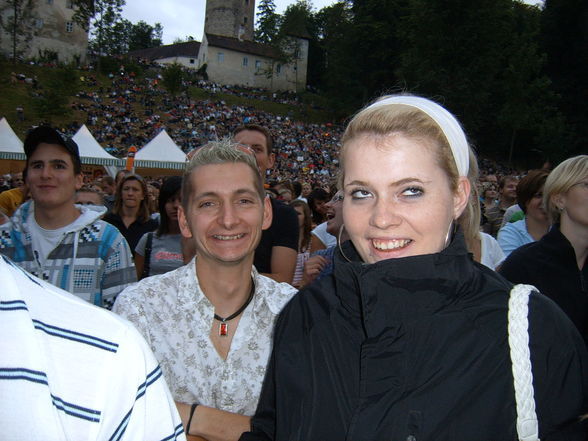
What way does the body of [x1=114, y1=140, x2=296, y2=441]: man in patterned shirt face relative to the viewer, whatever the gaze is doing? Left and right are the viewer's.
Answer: facing the viewer

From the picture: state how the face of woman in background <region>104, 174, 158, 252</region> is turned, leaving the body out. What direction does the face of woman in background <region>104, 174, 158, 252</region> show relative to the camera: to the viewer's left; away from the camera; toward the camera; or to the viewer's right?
toward the camera

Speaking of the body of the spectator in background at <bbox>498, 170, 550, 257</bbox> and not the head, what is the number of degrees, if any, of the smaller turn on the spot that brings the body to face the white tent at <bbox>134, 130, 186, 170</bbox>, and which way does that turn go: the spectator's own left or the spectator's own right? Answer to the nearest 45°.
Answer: approximately 180°

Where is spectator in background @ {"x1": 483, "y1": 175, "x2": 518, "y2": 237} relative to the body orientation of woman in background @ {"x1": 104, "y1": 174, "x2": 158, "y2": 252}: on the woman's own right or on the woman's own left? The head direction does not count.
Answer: on the woman's own left

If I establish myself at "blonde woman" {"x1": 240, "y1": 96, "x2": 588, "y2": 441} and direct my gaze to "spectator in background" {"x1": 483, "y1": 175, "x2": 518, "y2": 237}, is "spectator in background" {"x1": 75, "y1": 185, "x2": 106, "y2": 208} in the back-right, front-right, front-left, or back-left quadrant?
front-left

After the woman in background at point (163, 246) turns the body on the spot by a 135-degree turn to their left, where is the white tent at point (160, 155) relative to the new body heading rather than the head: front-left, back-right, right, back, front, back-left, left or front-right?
front-left

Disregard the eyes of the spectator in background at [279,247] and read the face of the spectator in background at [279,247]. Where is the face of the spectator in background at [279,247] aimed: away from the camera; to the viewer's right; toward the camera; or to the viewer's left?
toward the camera

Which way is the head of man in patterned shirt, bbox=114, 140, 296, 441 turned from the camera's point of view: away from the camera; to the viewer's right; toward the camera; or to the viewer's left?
toward the camera

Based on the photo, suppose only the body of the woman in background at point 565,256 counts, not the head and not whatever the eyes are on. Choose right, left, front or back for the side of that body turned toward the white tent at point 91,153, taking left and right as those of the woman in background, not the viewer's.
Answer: back

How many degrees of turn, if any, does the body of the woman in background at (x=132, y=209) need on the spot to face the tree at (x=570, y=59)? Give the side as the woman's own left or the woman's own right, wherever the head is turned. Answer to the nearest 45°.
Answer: approximately 135° to the woman's own left

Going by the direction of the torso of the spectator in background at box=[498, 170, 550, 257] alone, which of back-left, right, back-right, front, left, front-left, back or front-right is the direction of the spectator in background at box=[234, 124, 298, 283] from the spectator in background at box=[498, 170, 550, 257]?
right

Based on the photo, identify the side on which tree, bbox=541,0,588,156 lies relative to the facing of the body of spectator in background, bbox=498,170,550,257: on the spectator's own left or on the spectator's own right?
on the spectator's own left

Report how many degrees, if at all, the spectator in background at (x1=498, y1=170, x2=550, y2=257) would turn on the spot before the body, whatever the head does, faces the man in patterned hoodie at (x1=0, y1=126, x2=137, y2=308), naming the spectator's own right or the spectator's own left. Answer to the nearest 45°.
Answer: approximately 90° to the spectator's own right
